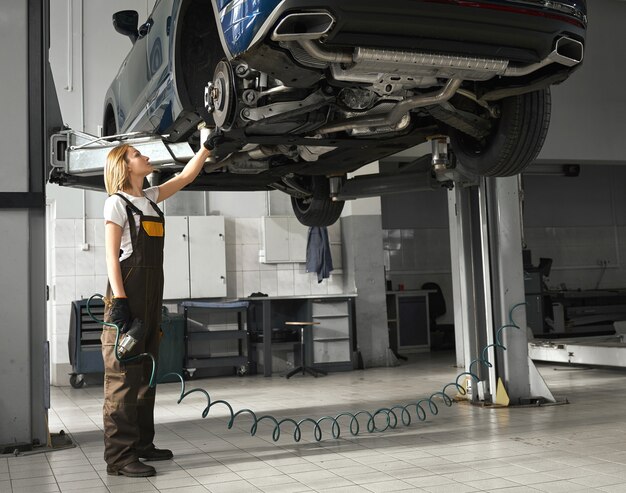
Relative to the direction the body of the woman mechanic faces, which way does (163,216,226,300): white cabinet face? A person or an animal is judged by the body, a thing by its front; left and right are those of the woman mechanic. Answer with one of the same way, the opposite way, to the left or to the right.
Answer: to the right

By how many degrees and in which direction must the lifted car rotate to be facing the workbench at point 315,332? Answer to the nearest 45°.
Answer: approximately 45° to its right

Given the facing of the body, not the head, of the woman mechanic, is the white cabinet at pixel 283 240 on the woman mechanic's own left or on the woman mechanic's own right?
on the woman mechanic's own left

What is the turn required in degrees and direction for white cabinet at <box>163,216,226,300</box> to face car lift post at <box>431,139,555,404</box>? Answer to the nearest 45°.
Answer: approximately 45° to its left

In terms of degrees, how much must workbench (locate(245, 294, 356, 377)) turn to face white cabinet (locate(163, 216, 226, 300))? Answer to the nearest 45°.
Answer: approximately 90° to its right

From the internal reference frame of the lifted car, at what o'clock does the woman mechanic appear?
The woman mechanic is roughly at 11 o'clock from the lifted car.

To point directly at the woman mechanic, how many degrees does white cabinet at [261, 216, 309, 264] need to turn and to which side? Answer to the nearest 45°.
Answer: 0° — it already faces them

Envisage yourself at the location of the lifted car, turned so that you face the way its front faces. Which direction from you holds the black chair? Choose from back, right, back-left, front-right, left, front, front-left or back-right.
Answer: front-right

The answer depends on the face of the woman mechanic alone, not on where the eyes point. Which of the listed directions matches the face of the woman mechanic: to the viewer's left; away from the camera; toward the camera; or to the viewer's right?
to the viewer's right

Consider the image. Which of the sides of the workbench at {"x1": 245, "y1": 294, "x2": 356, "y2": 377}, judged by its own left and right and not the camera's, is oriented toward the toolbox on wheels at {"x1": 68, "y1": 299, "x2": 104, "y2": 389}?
right

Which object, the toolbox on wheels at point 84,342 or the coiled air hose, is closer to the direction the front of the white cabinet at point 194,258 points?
the coiled air hose
